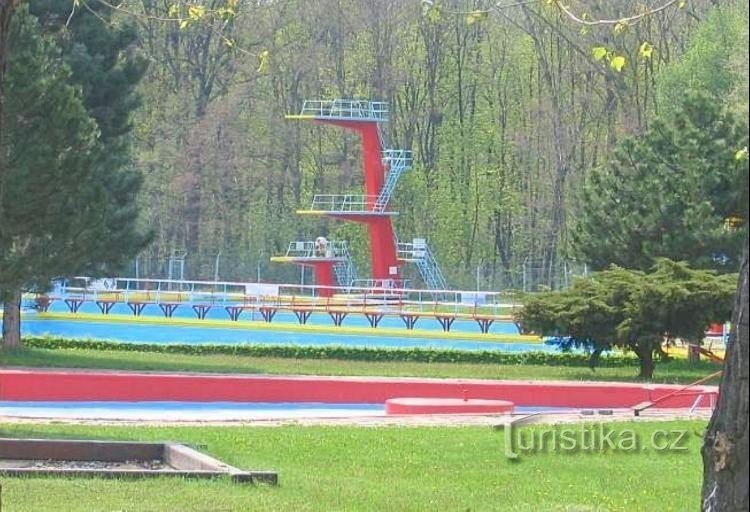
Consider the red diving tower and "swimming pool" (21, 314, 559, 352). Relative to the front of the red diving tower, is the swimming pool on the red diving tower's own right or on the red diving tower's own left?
on the red diving tower's own left

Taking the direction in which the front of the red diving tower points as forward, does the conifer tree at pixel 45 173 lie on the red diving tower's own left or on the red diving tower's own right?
on the red diving tower's own left

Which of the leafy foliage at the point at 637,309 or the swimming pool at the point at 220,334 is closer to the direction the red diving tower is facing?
the swimming pool

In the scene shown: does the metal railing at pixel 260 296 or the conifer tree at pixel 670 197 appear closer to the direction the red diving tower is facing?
the metal railing

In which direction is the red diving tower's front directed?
to the viewer's left

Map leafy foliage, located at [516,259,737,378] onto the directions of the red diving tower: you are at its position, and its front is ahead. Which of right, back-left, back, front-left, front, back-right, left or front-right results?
left
